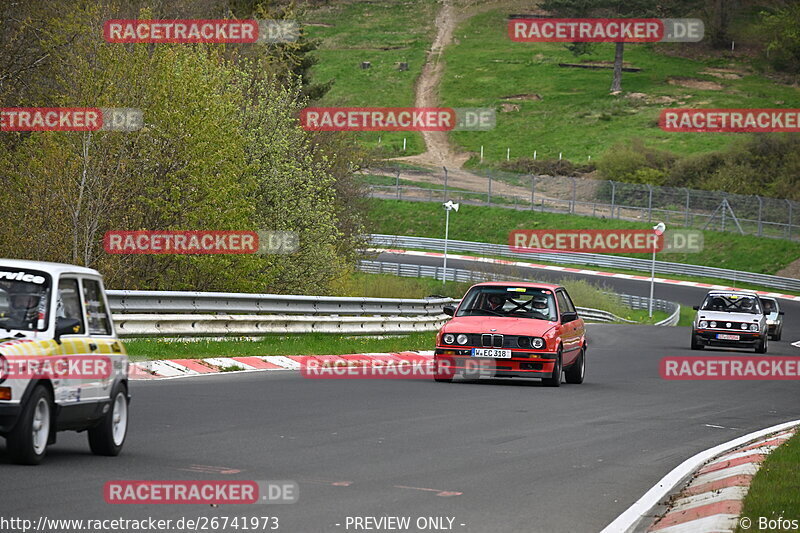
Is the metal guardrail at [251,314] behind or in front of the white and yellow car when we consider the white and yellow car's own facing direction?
behind

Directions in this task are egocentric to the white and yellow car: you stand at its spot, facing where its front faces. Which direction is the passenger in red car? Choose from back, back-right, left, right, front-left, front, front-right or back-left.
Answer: back

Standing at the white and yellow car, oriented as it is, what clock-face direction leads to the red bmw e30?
The red bmw e30 is roughly at 6 o'clock from the white and yellow car.

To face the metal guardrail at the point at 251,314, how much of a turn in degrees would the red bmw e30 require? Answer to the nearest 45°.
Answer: approximately 135° to its right

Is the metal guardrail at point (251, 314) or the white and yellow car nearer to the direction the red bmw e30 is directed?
the white and yellow car

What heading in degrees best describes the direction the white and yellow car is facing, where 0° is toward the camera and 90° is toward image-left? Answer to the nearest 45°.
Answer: approximately 45°

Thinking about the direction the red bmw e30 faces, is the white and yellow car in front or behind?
in front
